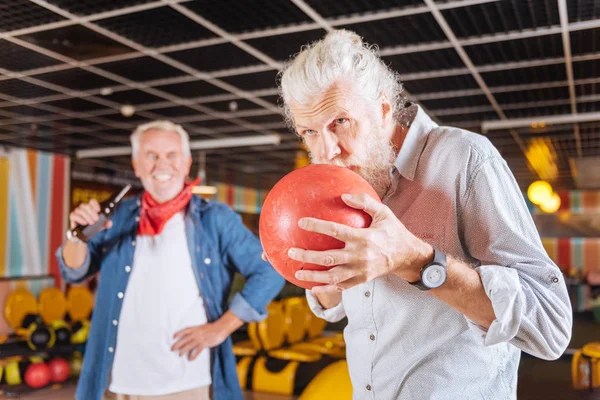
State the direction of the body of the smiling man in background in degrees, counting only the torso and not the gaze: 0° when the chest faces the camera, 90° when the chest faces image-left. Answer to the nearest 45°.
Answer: approximately 0°

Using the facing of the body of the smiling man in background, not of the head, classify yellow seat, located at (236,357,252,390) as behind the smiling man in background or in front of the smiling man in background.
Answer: behind

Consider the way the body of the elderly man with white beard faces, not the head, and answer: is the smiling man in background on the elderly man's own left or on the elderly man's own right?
on the elderly man's own right

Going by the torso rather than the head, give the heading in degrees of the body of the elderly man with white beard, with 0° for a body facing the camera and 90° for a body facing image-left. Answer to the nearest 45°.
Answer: approximately 45°

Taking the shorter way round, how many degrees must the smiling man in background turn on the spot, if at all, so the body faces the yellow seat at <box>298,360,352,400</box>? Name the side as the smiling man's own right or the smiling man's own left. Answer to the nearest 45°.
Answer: approximately 135° to the smiling man's own left
